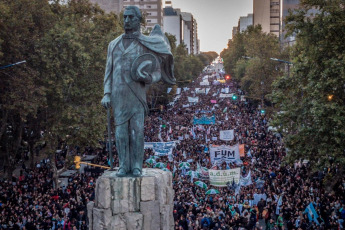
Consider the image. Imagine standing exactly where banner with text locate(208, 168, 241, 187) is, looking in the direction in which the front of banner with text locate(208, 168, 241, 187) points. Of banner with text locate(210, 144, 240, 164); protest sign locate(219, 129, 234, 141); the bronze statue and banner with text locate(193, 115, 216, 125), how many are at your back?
3

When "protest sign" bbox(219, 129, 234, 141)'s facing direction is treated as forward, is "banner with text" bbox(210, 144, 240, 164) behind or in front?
in front

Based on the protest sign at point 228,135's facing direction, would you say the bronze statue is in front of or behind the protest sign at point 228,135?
in front

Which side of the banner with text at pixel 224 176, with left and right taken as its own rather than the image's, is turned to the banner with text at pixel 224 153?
back

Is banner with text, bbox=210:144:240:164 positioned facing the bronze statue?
yes

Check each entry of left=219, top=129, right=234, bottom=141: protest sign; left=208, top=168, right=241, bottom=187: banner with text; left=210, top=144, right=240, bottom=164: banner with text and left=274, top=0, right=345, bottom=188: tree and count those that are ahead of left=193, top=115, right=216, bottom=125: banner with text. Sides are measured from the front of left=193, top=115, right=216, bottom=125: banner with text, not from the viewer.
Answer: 4

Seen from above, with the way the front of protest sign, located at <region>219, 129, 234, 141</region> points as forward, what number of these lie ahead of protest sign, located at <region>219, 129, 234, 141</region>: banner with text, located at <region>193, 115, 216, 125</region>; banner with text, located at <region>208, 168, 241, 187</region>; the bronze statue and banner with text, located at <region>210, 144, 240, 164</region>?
3

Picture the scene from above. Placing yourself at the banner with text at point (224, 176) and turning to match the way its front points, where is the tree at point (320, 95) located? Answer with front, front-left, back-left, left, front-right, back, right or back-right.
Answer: left

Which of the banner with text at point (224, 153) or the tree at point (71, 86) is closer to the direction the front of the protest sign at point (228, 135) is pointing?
the banner with text

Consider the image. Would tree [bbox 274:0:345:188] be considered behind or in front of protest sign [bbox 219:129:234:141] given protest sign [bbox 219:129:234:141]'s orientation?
in front

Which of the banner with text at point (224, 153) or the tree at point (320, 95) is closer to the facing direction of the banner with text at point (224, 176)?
the tree
